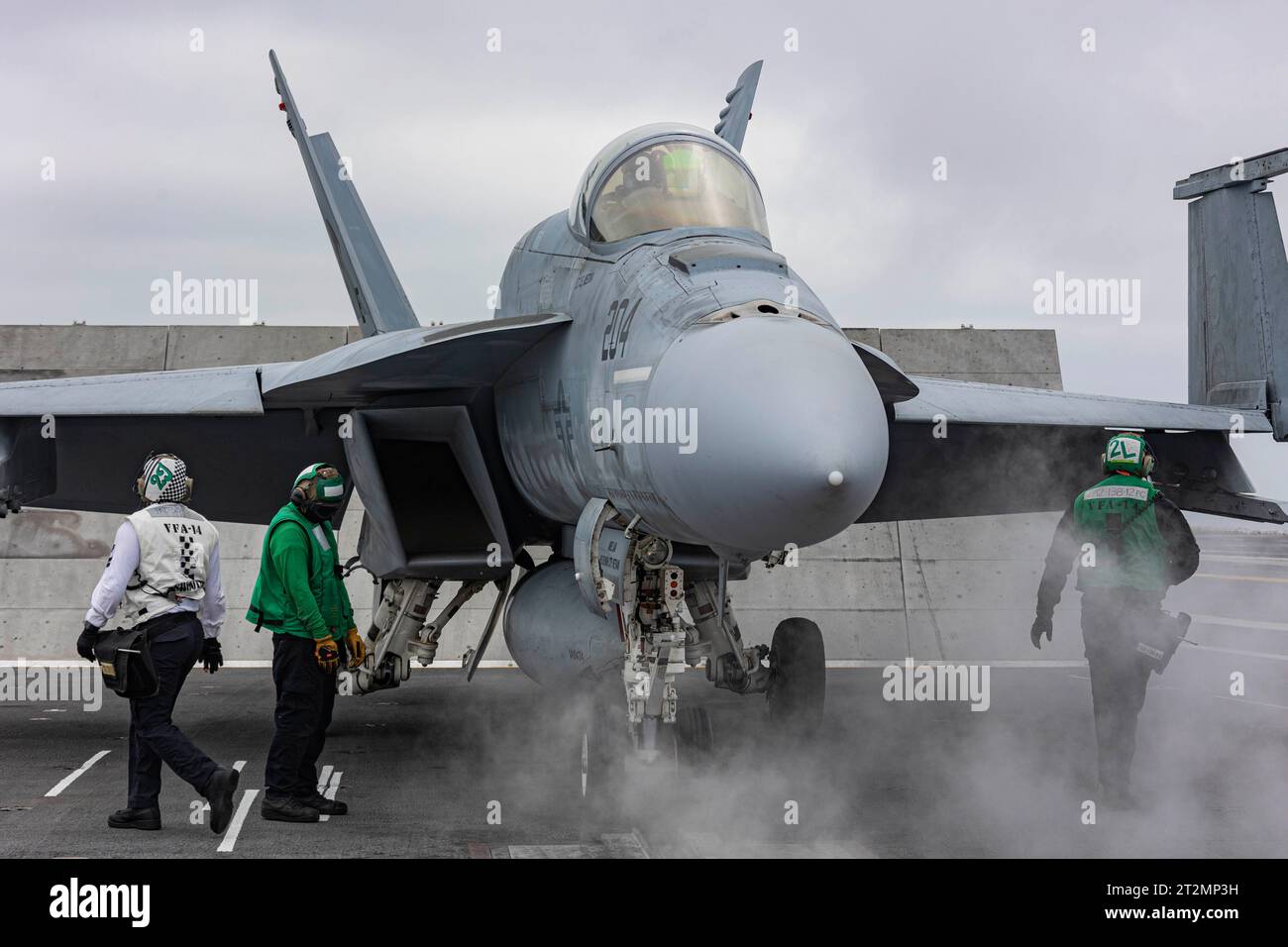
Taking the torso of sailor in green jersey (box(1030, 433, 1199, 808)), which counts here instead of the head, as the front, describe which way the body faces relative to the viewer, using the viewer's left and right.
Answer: facing away from the viewer

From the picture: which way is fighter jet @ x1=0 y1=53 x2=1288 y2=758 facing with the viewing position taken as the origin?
facing the viewer and to the right of the viewer

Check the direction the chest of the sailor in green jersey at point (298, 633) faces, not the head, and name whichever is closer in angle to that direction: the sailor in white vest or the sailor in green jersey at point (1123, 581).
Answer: the sailor in green jersey

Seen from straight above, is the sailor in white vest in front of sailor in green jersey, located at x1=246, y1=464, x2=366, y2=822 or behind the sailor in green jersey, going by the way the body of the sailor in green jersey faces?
behind

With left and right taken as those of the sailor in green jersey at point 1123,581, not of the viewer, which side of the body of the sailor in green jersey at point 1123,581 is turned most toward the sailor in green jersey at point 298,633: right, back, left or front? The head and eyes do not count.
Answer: left

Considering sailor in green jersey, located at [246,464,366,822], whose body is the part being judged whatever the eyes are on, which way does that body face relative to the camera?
to the viewer's right

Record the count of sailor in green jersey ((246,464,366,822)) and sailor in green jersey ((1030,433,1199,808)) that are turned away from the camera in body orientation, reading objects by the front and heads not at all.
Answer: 1

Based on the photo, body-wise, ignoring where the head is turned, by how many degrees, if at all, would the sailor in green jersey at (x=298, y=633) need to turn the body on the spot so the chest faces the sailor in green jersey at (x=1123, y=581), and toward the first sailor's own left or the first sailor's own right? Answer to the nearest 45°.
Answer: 0° — they already face them

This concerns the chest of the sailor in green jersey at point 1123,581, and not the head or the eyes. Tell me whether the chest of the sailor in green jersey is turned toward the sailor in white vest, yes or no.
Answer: no
